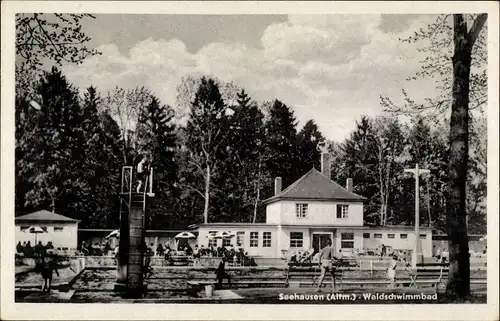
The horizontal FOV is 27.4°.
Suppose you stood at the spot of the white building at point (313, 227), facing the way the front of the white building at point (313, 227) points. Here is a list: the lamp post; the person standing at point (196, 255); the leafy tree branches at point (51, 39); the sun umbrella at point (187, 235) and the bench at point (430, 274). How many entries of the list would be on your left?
2

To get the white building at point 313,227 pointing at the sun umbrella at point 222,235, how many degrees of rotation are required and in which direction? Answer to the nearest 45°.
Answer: approximately 90° to its right

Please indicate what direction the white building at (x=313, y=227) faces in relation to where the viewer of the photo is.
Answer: facing the viewer
